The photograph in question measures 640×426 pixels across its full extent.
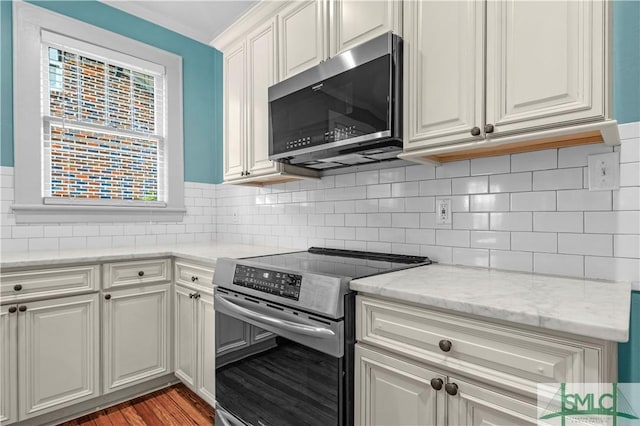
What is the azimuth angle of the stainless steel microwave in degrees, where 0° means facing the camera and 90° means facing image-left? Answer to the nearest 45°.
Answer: approximately 45°

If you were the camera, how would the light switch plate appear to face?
facing the viewer

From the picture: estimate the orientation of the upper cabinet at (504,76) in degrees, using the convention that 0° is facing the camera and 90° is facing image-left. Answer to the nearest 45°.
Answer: approximately 45°

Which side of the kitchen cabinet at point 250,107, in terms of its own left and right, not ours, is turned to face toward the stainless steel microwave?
left

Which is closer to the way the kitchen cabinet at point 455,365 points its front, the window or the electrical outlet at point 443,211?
the window

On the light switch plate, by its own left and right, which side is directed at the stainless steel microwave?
right

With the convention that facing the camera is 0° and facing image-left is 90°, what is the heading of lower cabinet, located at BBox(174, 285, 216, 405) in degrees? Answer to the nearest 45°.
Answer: approximately 45°

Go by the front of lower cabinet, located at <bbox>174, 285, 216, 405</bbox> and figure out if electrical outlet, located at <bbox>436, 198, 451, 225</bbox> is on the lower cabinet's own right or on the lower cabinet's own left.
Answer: on the lower cabinet's own left

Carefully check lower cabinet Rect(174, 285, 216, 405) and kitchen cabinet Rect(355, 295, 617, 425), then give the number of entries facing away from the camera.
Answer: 0

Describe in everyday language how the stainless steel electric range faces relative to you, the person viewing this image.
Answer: facing the viewer and to the left of the viewer

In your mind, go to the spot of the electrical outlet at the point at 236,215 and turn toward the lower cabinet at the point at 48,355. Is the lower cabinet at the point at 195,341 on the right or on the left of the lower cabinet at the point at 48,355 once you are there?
left

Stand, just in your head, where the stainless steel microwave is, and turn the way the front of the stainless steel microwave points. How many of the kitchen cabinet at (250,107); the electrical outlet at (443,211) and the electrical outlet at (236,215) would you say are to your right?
2

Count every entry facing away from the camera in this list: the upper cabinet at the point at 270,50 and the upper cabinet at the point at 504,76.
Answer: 0

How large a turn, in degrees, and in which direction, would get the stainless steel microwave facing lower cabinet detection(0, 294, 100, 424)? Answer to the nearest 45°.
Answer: approximately 45° to its right

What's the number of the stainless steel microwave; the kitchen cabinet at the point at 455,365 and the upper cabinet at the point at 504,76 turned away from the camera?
0
